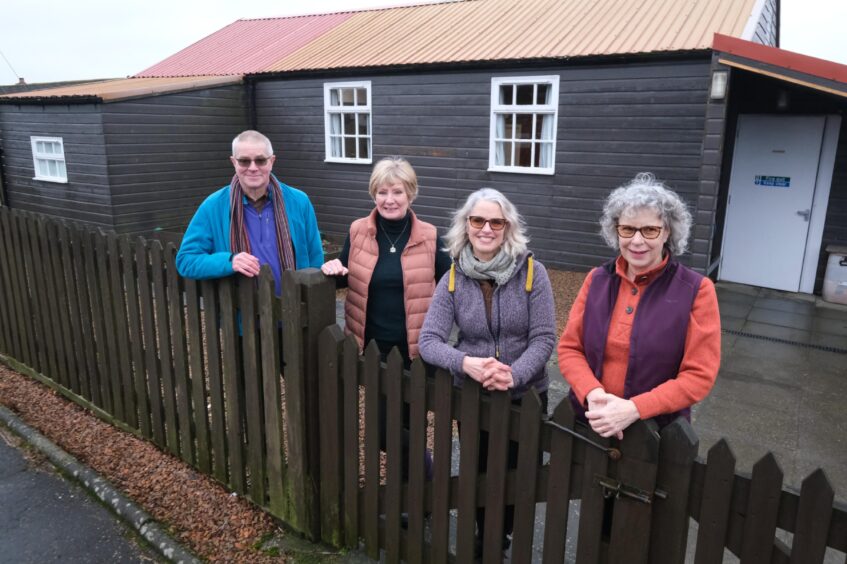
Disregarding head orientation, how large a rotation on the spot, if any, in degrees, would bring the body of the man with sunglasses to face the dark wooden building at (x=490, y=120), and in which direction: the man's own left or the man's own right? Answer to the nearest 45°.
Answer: approximately 135° to the man's own left

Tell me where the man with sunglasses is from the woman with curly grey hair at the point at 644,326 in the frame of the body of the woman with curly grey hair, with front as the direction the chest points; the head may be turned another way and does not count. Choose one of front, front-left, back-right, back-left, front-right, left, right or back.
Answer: front-right

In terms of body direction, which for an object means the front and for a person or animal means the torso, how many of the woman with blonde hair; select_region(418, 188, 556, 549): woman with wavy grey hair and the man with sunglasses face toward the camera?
3

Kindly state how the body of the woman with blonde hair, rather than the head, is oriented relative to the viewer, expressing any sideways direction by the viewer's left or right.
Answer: facing the viewer

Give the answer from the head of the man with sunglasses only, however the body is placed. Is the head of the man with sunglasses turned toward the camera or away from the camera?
toward the camera

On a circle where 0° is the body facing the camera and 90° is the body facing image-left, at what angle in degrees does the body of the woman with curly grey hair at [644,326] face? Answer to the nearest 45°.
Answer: approximately 45°

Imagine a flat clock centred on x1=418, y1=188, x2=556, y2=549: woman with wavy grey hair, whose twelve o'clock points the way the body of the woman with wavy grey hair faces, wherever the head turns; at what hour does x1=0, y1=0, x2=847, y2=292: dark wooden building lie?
The dark wooden building is roughly at 6 o'clock from the woman with wavy grey hair.

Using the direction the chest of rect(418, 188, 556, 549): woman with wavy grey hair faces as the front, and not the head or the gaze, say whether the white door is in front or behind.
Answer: behind

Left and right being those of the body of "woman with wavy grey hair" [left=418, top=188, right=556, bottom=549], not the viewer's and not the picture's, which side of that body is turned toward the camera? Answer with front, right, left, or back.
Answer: front

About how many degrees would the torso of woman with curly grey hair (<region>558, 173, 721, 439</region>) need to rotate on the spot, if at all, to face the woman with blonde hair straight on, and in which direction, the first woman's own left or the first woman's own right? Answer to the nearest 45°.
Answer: approximately 45° to the first woman's own right

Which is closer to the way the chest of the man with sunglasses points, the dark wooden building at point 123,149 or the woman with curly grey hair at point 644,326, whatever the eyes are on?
the woman with curly grey hair

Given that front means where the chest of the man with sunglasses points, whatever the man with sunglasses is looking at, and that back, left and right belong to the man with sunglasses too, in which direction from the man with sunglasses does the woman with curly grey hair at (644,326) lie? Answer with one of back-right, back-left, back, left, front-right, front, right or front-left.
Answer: front-left
